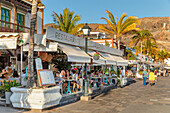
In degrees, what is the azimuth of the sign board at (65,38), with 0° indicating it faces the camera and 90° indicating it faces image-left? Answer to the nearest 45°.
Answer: approximately 315°

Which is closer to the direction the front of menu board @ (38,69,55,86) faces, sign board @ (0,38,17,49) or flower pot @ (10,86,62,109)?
the flower pot

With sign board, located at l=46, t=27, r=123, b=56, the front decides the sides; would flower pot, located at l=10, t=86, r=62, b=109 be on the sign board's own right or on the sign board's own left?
on the sign board's own right

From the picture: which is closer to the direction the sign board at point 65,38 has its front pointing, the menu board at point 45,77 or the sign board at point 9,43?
the menu board

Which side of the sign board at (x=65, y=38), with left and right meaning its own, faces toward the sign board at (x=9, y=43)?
right

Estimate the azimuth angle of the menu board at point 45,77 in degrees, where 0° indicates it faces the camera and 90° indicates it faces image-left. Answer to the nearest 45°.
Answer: approximately 315°

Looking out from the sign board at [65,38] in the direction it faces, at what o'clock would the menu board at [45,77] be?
The menu board is roughly at 2 o'clock from the sign board.
